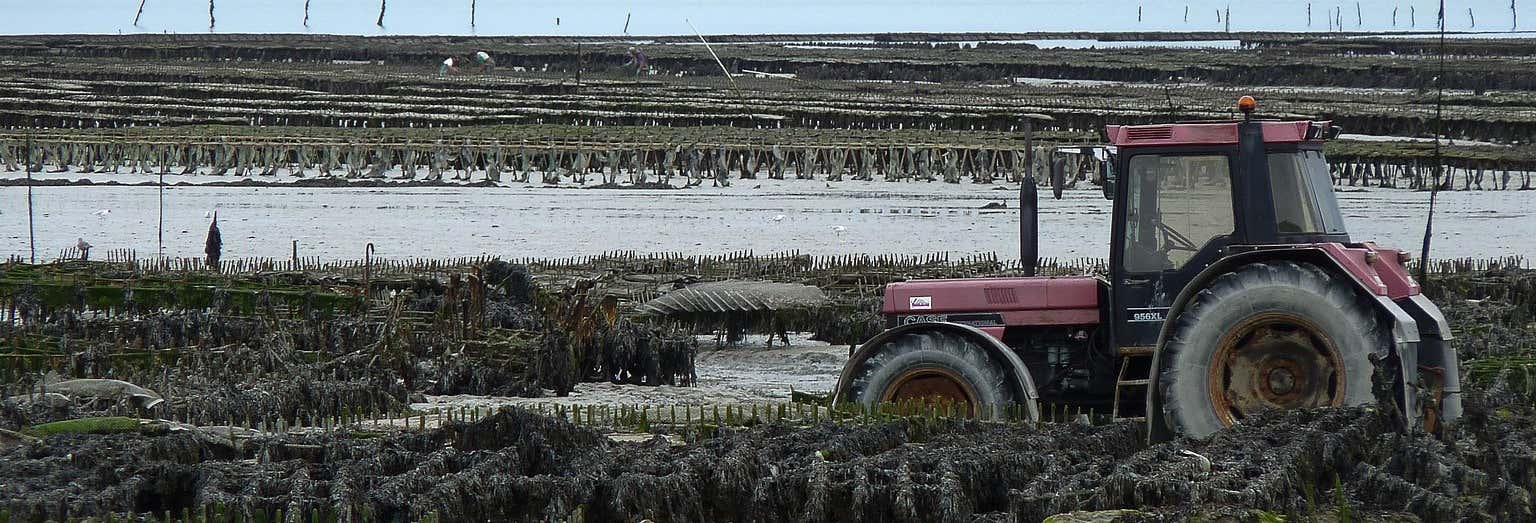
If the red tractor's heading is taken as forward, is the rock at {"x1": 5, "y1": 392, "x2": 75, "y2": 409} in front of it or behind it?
in front

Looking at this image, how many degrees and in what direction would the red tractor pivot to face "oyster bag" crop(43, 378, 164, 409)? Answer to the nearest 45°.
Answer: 0° — it already faces it

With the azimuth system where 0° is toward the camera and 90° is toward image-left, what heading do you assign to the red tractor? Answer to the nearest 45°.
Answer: approximately 90°

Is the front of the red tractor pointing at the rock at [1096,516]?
no
